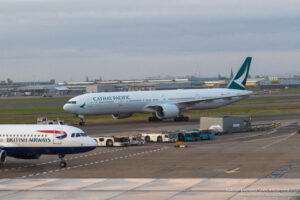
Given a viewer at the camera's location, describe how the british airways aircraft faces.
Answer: facing to the right of the viewer
